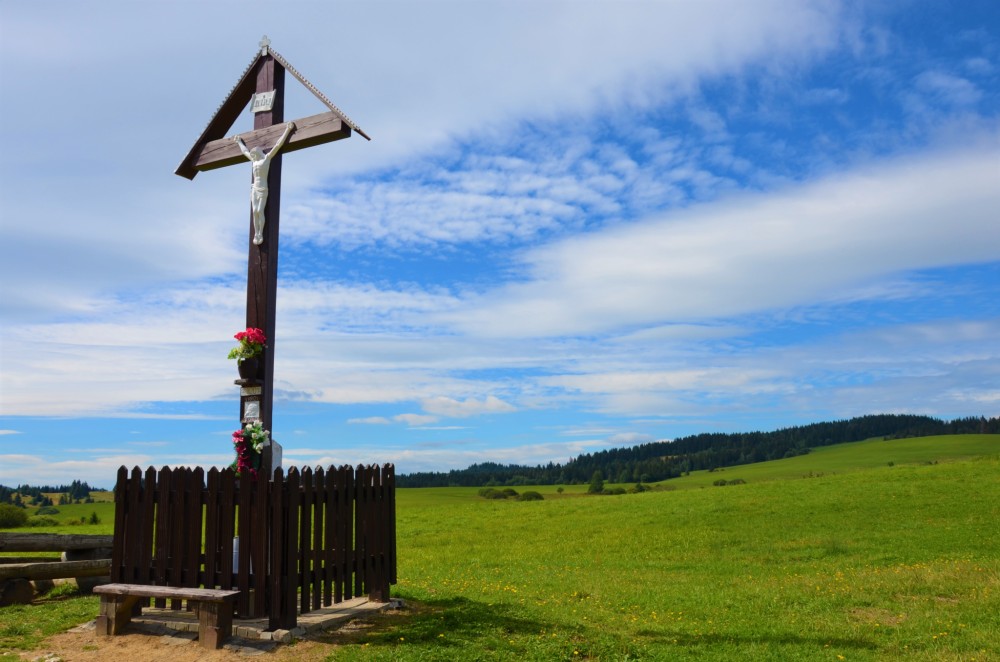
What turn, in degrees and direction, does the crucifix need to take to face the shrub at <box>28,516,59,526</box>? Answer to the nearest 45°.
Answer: approximately 135° to its right

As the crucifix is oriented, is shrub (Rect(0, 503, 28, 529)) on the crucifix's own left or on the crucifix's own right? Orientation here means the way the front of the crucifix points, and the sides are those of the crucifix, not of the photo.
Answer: on the crucifix's own right

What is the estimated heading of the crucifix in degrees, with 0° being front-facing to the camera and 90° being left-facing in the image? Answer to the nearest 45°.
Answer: approximately 45°
